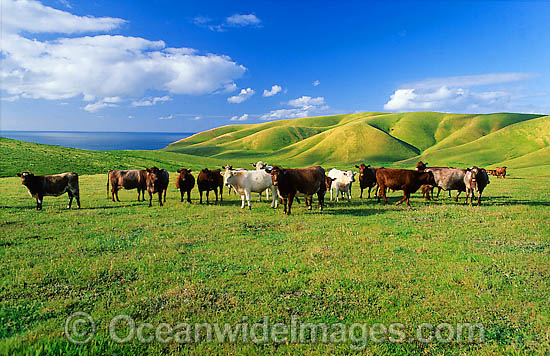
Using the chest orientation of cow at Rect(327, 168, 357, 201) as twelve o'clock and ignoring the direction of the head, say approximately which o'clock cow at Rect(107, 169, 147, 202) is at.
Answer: cow at Rect(107, 169, 147, 202) is roughly at 4 o'clock from cow at Rect(327, 168, 357, 201).

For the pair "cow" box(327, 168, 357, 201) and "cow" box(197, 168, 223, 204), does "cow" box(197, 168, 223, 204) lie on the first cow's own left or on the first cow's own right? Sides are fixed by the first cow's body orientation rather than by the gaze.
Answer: on the first cow's own right

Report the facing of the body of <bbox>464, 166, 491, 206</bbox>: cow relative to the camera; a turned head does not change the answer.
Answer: toward the camera

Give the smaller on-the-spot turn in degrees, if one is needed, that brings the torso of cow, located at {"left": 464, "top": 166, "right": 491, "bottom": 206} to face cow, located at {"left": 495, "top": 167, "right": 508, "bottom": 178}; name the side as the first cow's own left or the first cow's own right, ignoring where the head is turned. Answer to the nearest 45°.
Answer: approximately 180°

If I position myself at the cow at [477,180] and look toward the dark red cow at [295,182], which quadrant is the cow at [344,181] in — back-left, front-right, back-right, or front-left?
front-right

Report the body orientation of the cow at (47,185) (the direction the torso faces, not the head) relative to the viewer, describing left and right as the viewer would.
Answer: facing to the left of the viewer

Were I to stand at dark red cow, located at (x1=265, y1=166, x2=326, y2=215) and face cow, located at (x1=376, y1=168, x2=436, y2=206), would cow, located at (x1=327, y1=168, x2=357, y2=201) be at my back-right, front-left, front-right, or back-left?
front-left

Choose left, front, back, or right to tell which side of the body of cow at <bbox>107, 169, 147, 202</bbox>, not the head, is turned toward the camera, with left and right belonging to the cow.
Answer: right
